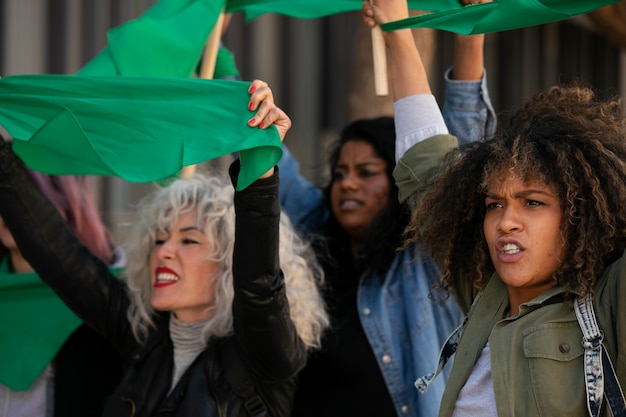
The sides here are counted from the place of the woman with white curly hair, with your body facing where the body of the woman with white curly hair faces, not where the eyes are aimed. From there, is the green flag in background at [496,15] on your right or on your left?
on your left

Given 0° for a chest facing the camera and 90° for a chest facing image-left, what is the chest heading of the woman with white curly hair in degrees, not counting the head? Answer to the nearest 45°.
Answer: approximately 45°

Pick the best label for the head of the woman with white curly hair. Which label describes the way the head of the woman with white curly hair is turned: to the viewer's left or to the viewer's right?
to the viewer's left

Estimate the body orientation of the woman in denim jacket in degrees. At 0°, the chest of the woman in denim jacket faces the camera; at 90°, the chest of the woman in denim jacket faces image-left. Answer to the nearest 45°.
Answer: approximately 45°
